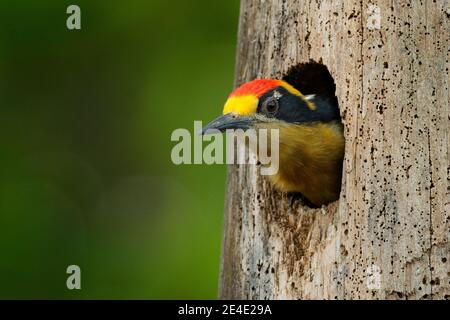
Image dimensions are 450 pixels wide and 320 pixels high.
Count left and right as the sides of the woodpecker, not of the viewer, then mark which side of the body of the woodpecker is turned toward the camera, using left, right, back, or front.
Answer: left
